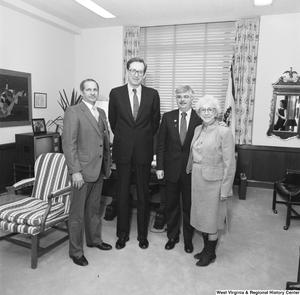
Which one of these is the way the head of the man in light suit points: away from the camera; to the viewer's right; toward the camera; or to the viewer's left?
toward the camera

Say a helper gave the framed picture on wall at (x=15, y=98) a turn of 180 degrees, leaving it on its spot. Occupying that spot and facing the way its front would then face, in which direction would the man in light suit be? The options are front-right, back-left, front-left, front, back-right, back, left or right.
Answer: back-left

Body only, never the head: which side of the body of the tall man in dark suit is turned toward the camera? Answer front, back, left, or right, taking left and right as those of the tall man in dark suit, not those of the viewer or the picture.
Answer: front

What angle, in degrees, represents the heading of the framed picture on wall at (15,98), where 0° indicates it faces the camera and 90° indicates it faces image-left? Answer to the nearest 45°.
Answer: approximately 315°

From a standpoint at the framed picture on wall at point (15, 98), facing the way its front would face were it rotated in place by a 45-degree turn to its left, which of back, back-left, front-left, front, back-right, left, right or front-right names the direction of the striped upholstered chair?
right

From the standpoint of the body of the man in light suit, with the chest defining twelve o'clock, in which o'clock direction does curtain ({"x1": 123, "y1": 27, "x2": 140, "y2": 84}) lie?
The curtain is roughly at 8 o'clock from the man in light suit.

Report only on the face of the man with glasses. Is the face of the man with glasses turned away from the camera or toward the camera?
toward the camera

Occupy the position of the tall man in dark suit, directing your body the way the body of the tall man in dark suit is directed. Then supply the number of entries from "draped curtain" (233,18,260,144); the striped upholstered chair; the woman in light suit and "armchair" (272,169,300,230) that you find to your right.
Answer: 1

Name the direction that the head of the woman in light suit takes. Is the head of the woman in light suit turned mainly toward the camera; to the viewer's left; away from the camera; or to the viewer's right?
toward the camera

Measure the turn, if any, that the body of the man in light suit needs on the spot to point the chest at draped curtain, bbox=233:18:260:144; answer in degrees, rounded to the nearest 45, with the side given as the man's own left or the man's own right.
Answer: approximately 90° to the man's own left
